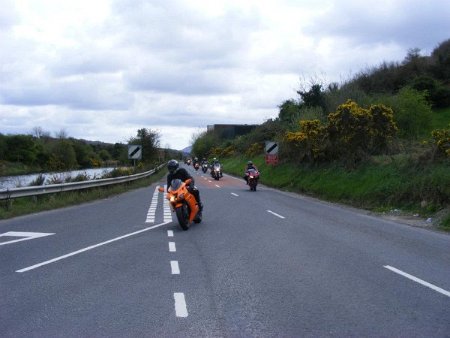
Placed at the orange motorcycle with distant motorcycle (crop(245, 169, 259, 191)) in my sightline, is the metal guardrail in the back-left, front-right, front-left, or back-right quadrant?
front-left

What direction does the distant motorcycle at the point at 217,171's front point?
toward the camera

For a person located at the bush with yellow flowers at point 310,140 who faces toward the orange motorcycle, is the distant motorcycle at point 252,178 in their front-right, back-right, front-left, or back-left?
front-right

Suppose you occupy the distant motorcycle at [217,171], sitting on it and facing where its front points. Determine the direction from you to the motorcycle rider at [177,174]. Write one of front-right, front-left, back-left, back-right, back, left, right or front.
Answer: front

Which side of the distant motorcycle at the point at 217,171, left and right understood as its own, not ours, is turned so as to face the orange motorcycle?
front

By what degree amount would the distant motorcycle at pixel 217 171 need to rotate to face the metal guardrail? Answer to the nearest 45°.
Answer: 0° — it already faces it

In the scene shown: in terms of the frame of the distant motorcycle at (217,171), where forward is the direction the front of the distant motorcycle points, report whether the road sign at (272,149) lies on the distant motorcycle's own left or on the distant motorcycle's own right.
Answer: on the distant motorcycle's own left
